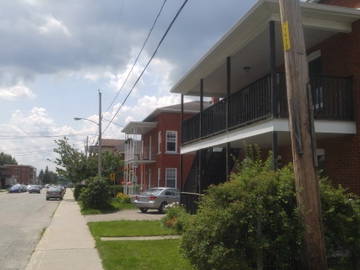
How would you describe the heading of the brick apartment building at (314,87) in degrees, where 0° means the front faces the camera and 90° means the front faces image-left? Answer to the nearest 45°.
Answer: approximately 45°

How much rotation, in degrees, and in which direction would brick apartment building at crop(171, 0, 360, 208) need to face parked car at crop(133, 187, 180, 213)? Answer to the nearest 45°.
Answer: approximately 90° to its right

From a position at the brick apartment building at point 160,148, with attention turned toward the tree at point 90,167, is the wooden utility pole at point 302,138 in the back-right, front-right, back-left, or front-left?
back-left

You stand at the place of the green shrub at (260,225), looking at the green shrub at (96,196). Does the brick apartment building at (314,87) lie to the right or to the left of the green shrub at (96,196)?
right
